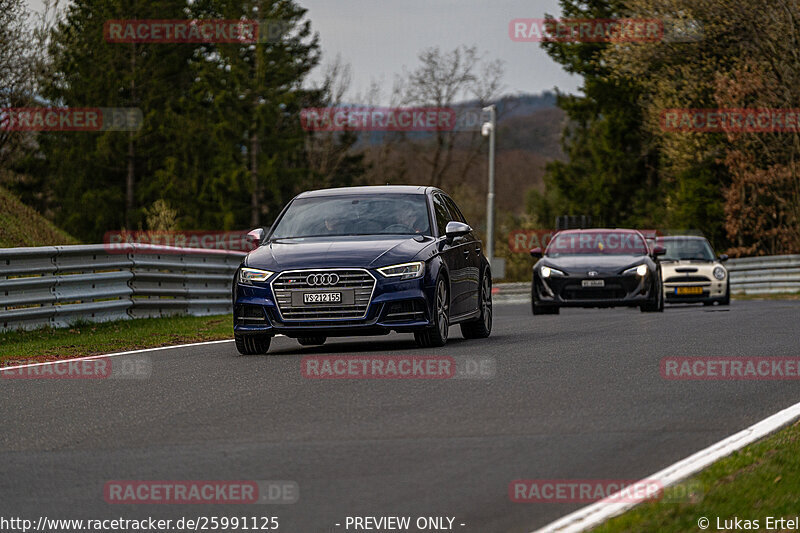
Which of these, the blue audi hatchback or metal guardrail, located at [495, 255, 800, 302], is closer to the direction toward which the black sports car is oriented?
the blue audi hatchback

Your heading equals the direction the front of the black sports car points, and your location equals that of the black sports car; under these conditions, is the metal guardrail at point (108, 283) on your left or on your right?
on your right

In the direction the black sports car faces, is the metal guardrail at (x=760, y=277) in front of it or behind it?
behind

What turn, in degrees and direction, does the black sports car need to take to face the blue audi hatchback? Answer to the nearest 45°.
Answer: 0° — it already faces it

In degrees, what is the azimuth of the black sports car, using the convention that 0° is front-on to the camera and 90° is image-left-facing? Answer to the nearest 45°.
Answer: approximately 0°

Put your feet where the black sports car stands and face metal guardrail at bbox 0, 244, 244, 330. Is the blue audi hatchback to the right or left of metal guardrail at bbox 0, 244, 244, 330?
left
